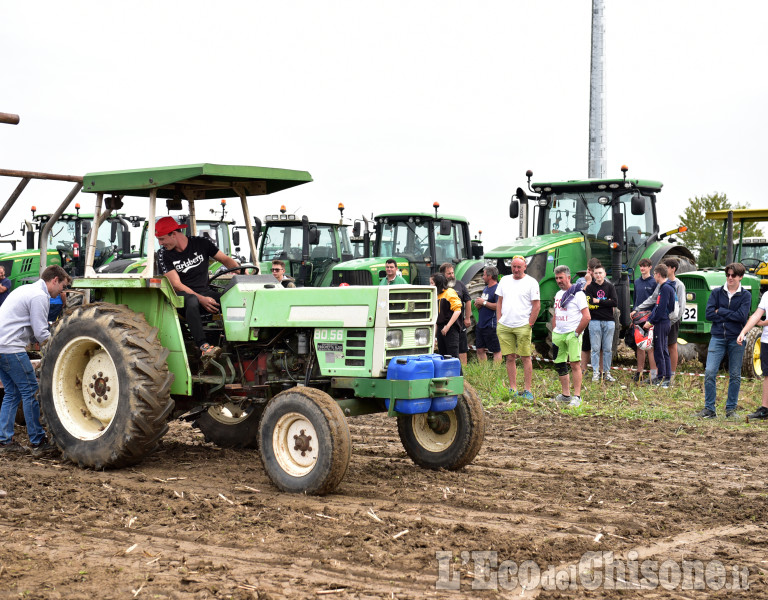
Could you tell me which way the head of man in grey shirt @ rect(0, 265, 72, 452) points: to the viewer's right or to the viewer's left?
to the viewer's right

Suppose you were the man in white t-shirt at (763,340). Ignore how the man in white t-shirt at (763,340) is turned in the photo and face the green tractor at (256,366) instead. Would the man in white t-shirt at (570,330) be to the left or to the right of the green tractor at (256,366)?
right

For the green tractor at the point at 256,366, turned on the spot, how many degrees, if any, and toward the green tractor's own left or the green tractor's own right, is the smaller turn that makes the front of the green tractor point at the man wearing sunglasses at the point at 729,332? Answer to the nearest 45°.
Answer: approximately 90° to the green tractor's own left

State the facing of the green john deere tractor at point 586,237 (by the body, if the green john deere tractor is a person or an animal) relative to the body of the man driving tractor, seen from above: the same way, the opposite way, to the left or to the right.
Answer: to the right

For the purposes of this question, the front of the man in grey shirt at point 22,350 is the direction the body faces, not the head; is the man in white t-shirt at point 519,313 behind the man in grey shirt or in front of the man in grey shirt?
in front

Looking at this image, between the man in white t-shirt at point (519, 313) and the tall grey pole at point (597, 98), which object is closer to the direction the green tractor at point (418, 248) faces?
the man in white t-shirt

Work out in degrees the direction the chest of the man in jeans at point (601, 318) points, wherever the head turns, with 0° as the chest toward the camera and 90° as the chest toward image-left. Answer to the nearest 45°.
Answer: approximately 0°

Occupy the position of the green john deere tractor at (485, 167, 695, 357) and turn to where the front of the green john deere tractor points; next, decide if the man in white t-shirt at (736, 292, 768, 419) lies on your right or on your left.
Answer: on your left

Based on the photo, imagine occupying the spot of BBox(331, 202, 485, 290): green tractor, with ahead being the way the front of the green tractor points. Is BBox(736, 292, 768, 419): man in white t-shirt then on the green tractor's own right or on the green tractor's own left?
on the green tractor's own left

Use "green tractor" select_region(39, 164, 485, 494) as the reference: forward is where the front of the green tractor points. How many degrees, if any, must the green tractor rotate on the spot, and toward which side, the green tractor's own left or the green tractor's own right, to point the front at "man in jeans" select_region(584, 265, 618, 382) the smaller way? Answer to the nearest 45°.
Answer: approximately 90° to the green tractor's own left

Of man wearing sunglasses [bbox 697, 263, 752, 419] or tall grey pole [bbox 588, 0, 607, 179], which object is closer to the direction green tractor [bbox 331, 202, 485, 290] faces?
the man wearing sunglasses

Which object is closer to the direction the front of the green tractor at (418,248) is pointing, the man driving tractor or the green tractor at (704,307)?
the man driving tractor

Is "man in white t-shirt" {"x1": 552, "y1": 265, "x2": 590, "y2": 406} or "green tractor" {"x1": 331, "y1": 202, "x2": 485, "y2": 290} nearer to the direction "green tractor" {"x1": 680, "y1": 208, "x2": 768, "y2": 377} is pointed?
the man in white t-shirt
